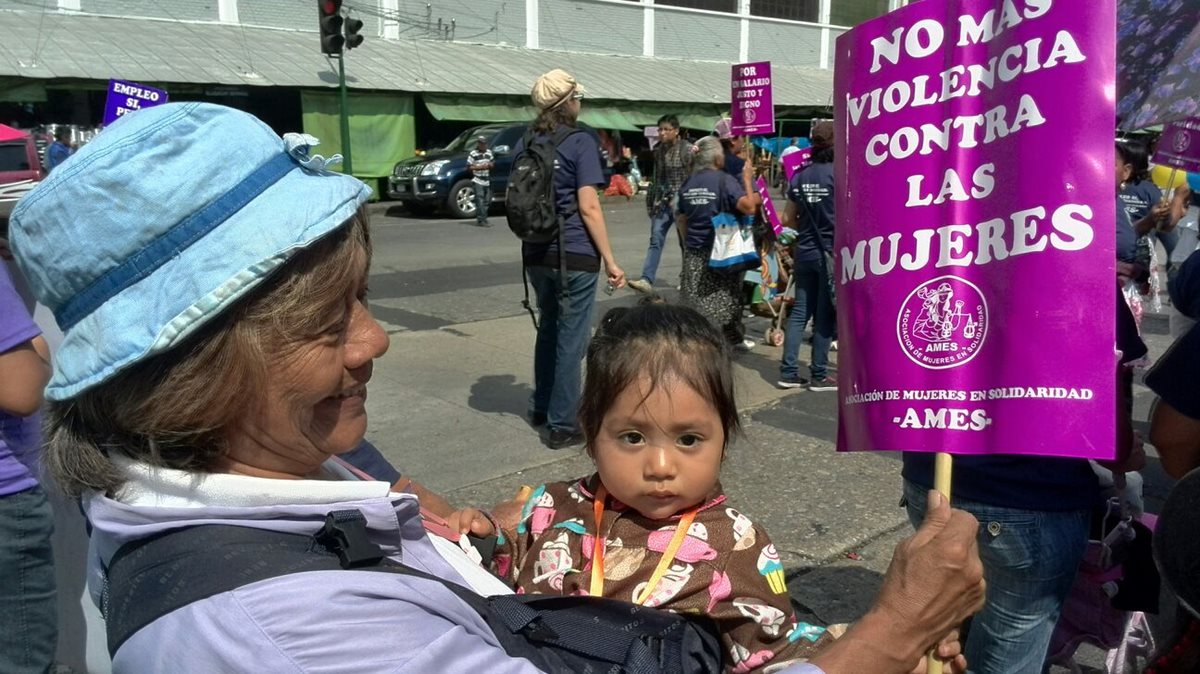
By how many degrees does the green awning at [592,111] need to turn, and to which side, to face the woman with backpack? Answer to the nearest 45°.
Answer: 0° — it already faces them

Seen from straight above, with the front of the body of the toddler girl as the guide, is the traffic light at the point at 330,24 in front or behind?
behind

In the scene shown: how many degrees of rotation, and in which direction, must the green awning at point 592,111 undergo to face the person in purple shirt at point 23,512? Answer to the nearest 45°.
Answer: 0° — it already faces them

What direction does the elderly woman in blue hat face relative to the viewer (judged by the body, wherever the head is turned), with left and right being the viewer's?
facing to the right of the viewer

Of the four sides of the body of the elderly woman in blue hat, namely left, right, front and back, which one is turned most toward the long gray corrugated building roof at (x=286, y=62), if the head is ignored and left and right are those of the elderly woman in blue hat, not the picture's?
left

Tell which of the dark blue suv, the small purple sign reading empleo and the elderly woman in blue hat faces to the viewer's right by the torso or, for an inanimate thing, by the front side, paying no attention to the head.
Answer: the elderly woman in blue hat

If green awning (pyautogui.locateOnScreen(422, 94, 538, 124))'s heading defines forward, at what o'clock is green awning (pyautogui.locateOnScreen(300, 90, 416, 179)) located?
green awning (pyautogui.locateOnScreen(300, 90, 416, 179)) is roughly at 2 o'clock from green awning (pyautogui.locateOnScreen(422, 94, 538, 124)).

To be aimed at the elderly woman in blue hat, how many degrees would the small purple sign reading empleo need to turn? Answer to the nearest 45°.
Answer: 0° — it already faces them

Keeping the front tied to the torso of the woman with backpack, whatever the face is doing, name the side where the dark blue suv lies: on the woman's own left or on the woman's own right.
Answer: on the woman's own left

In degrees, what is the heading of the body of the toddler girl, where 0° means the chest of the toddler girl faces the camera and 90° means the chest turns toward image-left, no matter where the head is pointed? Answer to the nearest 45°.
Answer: approximately 0°

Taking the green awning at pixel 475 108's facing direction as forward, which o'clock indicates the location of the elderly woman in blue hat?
The elderly woman in blue hat is roughly at 12 o'clock from the green awning.

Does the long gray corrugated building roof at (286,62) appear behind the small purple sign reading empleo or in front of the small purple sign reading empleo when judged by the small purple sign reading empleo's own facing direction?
behind

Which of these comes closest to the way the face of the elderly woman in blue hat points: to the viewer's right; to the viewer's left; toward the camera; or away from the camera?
to the viewer's right
